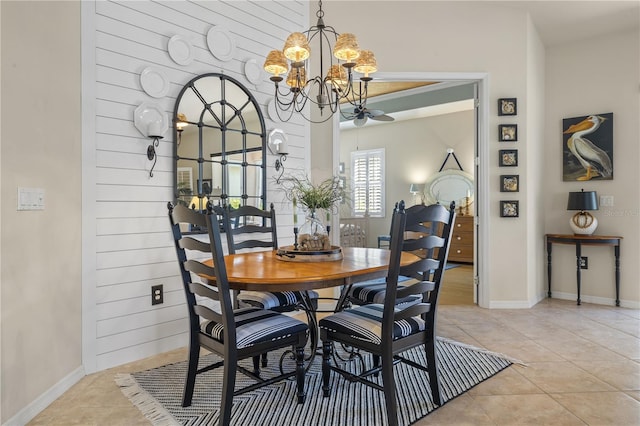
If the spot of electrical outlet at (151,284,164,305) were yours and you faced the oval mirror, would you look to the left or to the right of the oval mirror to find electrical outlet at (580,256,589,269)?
right

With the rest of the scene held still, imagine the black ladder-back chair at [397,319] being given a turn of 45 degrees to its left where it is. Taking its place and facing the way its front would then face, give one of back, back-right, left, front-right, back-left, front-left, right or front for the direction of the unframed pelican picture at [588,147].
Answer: back-right

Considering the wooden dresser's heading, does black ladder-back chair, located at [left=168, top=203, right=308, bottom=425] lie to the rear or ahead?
ahead

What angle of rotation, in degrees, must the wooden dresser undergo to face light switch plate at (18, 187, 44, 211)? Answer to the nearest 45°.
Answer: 0° — it already faces it

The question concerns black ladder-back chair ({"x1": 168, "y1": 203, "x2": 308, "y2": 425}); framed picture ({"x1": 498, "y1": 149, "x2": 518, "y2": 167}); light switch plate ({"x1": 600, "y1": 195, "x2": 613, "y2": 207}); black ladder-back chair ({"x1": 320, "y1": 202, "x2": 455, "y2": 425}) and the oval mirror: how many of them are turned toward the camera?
3

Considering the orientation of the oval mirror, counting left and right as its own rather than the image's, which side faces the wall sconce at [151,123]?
front

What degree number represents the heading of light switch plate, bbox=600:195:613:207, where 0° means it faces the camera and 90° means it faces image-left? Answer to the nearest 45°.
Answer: approximately 0°

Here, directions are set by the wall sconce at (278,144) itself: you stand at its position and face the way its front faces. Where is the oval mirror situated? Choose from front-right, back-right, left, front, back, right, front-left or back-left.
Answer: left

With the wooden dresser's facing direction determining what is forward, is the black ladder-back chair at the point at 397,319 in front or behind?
in front

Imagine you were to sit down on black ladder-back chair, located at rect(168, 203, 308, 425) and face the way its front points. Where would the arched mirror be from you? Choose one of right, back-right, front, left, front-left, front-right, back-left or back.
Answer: front-left
